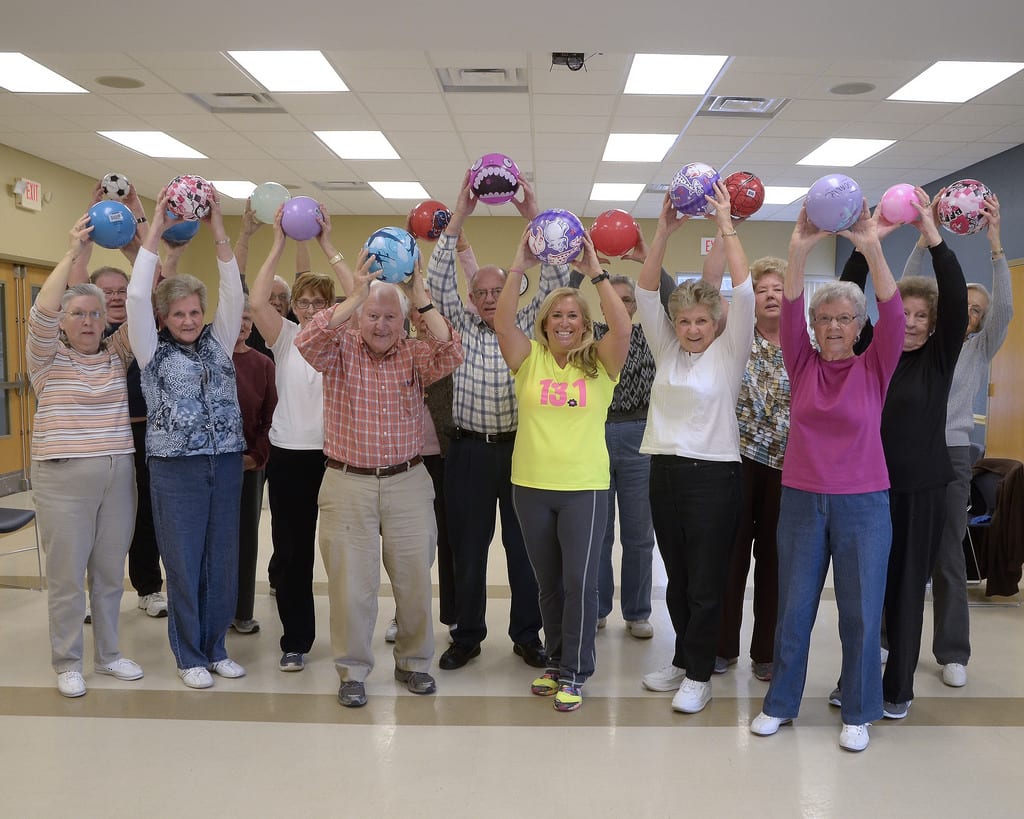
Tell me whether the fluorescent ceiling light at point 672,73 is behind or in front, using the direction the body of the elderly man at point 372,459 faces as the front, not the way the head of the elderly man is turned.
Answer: behind

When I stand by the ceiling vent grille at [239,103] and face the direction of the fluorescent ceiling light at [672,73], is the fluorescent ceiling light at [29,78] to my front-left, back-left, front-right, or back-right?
back-right

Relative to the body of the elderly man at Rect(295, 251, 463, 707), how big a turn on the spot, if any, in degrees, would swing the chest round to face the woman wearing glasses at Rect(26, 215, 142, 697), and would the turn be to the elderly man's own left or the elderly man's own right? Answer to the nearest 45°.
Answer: approximately 90° to the elderly man's own right

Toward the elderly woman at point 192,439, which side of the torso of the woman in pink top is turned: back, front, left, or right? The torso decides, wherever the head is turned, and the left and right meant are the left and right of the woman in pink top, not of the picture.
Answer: right

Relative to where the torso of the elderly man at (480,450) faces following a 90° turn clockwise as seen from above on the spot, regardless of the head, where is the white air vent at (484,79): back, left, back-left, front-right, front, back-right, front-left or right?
right

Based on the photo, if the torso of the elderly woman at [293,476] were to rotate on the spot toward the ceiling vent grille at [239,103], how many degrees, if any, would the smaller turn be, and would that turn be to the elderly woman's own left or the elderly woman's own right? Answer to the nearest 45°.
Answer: approximately 180°
